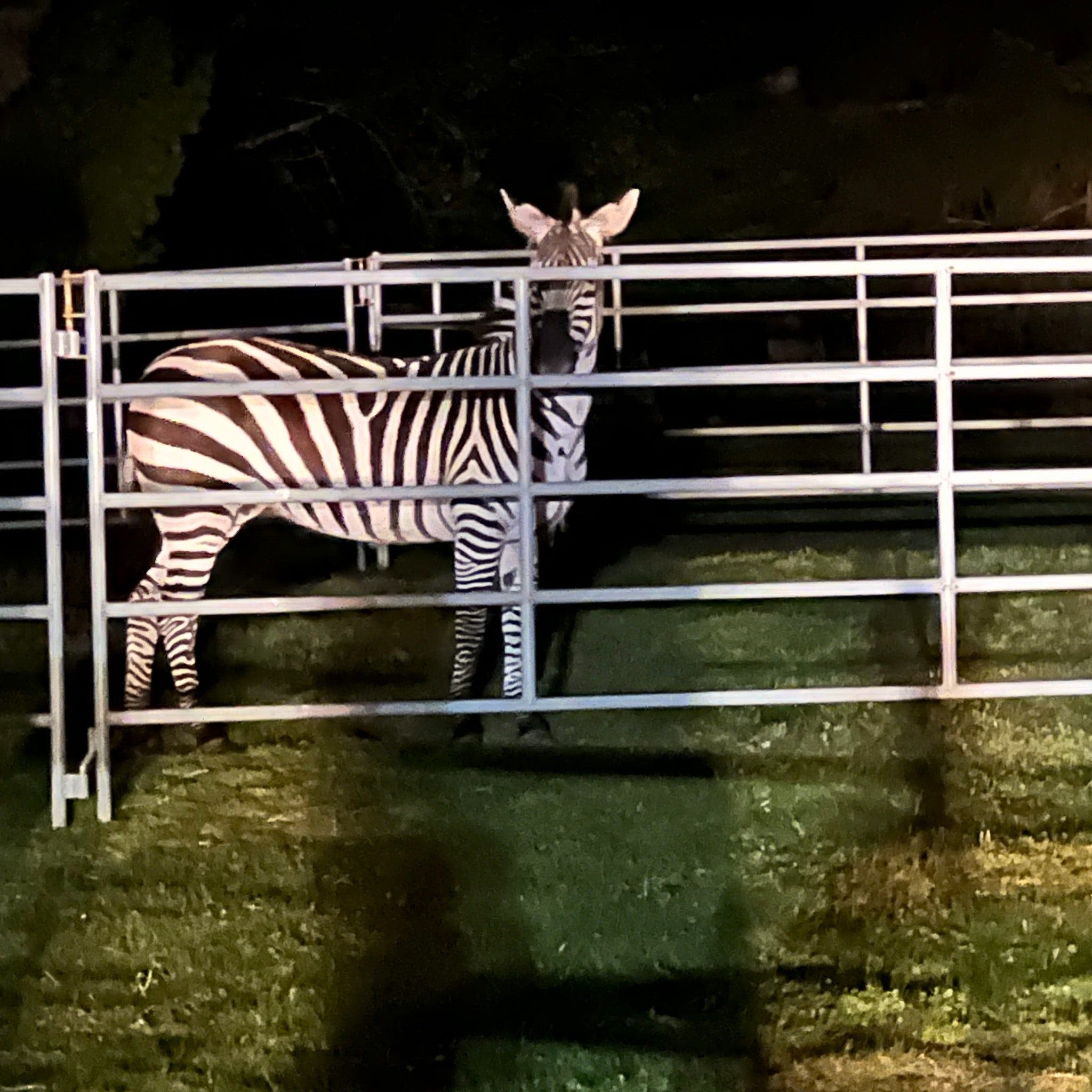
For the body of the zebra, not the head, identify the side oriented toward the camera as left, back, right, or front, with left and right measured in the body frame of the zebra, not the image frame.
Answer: right

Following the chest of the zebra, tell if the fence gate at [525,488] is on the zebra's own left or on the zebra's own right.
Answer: on the zebra's own right
